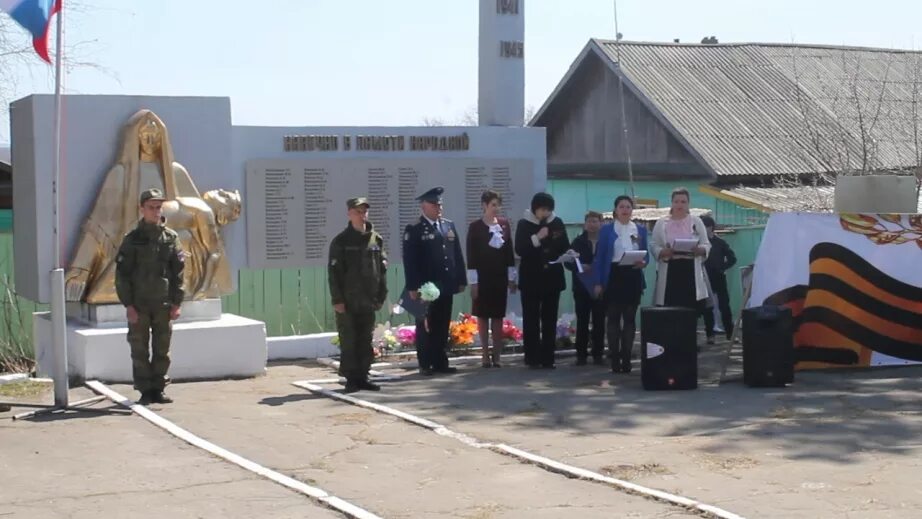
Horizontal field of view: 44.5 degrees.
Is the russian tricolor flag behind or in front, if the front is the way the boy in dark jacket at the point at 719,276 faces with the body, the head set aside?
in front

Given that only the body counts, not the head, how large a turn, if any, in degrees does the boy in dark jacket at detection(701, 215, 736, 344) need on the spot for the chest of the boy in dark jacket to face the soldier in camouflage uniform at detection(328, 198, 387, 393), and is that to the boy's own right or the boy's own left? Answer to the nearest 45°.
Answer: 0° — they already face them

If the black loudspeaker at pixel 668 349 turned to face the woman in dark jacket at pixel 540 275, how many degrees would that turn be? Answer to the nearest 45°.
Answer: approximately 135° to its right

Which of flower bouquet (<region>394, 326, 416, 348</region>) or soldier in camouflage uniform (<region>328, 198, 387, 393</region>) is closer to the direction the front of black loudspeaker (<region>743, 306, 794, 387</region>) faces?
the soldier in camouflage uniform

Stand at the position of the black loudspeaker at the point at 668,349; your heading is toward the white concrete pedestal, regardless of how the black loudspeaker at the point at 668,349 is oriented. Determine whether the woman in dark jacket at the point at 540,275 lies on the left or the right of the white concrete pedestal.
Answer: right

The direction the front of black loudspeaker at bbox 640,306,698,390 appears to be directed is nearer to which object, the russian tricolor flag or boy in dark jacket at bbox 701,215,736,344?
the russian tricolor flag
